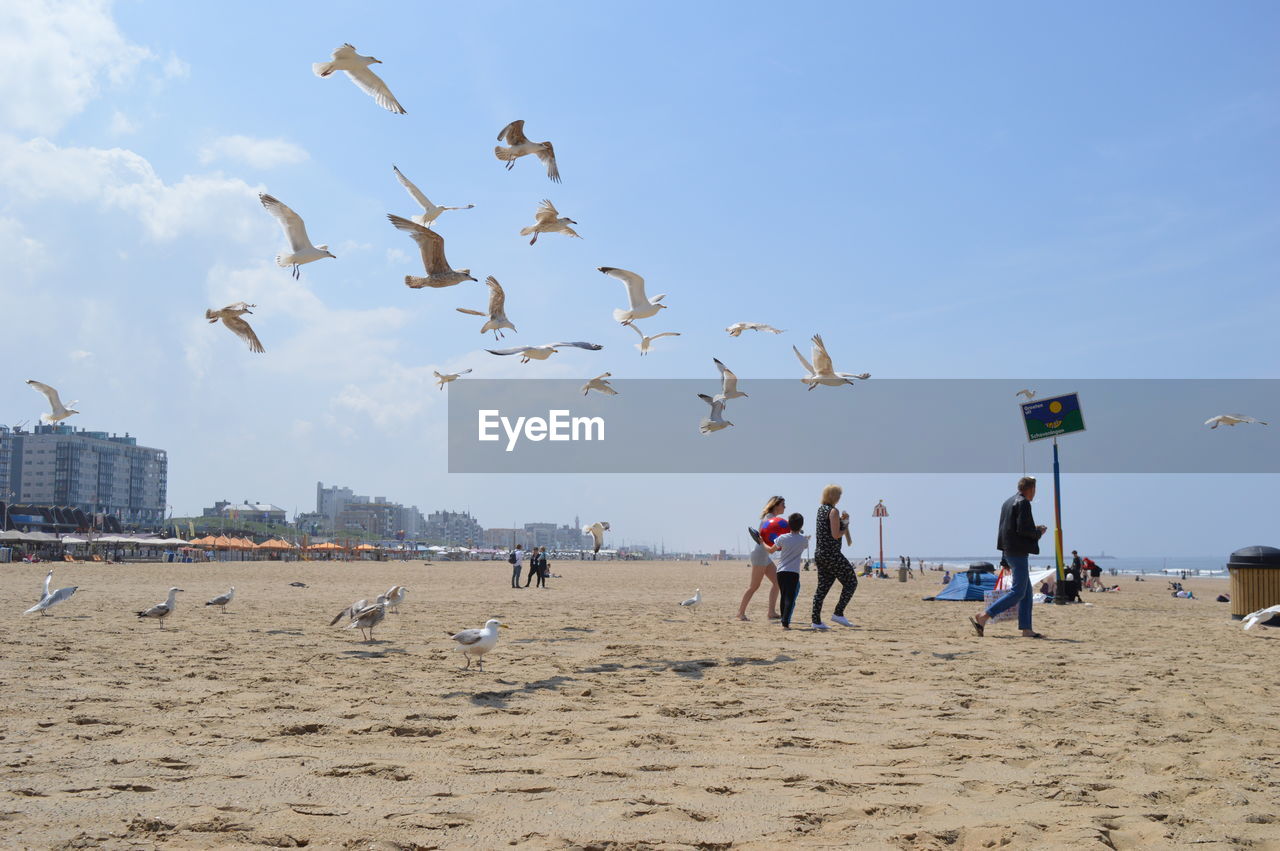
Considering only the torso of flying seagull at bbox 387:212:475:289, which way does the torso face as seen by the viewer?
to the viewer's right

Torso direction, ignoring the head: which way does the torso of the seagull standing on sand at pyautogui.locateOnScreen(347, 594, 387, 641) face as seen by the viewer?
to the viewer's right

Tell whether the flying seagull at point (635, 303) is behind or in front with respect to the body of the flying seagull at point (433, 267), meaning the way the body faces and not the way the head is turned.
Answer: in front

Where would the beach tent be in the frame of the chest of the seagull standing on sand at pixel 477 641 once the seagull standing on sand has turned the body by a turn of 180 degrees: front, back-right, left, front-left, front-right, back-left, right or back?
back-right

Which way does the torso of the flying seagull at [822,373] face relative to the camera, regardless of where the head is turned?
to the viewer's right

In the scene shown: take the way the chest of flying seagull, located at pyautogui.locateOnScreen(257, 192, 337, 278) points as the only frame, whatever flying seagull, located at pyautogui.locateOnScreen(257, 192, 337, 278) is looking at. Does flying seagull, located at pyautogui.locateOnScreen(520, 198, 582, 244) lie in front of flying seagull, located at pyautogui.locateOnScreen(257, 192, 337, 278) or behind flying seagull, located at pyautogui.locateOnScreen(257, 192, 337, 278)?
in front

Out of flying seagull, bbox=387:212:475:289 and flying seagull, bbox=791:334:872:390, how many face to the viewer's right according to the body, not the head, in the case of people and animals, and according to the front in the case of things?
2

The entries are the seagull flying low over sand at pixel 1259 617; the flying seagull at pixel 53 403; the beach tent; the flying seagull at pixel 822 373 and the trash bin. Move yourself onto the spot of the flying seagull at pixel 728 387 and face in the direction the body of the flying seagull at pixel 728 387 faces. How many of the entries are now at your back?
1
